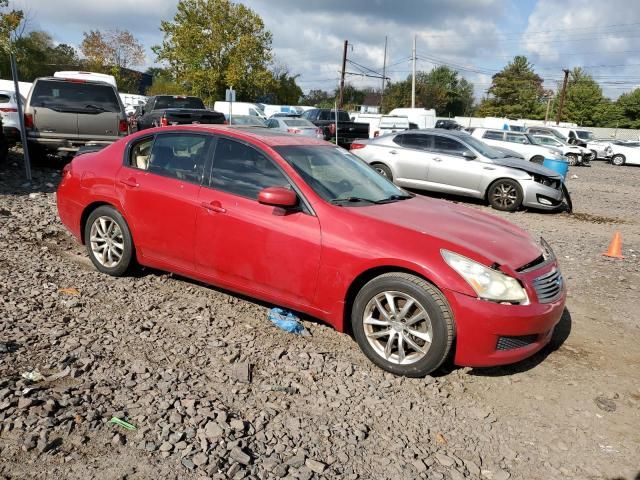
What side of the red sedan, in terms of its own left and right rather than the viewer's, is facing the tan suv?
back

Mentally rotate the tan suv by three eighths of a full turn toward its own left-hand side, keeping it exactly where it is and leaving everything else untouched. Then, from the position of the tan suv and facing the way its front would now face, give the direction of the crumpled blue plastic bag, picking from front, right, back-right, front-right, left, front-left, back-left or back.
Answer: front-left

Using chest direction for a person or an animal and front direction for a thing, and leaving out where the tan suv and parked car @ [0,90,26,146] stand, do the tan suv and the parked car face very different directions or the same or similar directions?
same or similar directions

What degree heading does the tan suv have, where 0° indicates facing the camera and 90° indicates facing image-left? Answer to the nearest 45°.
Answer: approximately 180°

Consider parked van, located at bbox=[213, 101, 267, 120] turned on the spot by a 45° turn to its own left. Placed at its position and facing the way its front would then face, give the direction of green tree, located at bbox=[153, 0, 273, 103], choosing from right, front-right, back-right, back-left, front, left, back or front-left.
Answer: front-left

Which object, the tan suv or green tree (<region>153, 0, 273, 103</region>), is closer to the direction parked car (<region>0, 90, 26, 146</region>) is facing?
the green tree

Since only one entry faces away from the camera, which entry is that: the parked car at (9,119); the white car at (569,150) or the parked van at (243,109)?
the parked car at (9,119)

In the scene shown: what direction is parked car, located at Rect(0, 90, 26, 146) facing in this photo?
away from the camera

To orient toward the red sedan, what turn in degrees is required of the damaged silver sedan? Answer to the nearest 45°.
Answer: approximately 45° to its right

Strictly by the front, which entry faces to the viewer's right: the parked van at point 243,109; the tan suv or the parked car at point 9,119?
the parked van at point 243,109

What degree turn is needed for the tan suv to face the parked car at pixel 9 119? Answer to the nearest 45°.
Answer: approximately 45° to its left

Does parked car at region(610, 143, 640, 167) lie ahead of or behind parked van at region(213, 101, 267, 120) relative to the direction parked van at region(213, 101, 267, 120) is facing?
ahead
